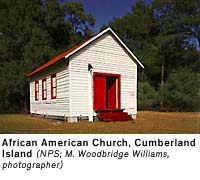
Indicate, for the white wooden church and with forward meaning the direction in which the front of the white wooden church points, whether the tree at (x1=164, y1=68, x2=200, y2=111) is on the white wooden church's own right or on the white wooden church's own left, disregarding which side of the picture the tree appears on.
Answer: on the white wooden church's own left

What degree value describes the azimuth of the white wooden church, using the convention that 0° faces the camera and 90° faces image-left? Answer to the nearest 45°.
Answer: approximately 315°
